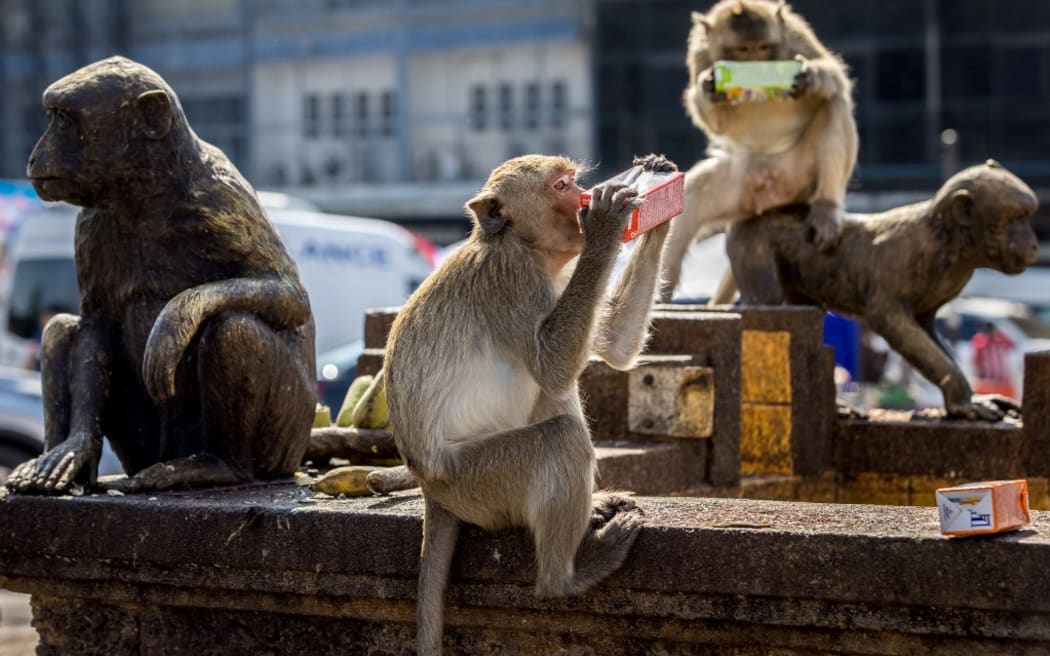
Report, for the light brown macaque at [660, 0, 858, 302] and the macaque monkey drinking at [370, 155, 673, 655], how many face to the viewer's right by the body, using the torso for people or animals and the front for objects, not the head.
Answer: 1

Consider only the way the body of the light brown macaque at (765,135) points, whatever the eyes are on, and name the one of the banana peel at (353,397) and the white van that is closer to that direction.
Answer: the banana peel

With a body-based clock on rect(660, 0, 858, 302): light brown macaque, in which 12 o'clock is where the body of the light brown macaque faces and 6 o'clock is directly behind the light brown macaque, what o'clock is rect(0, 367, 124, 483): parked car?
The parked car is roughly at 4 o'clock from the light brown macaque.

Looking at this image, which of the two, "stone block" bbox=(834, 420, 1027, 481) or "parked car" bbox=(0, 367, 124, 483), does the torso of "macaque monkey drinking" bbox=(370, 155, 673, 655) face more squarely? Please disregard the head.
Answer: the stone block

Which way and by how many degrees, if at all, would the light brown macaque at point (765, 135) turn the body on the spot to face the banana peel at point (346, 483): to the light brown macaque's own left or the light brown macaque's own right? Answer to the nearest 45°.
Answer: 0° — it already faces it

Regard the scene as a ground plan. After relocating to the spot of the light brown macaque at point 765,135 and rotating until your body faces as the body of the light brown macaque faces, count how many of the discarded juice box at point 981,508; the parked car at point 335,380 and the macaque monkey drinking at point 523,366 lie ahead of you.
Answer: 2

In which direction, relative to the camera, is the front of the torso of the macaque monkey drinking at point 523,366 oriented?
to the viewer's right

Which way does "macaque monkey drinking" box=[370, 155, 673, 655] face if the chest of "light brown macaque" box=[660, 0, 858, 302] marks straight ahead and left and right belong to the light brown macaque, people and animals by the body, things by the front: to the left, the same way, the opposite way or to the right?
to the left
